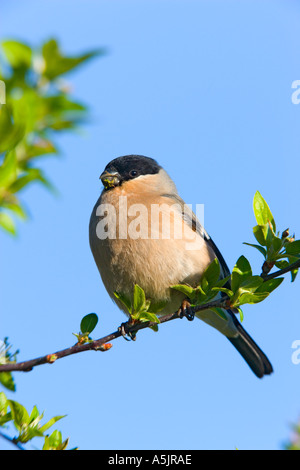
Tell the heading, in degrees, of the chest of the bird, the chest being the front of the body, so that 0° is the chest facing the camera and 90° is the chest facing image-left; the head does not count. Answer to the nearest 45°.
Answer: approximately 45°
